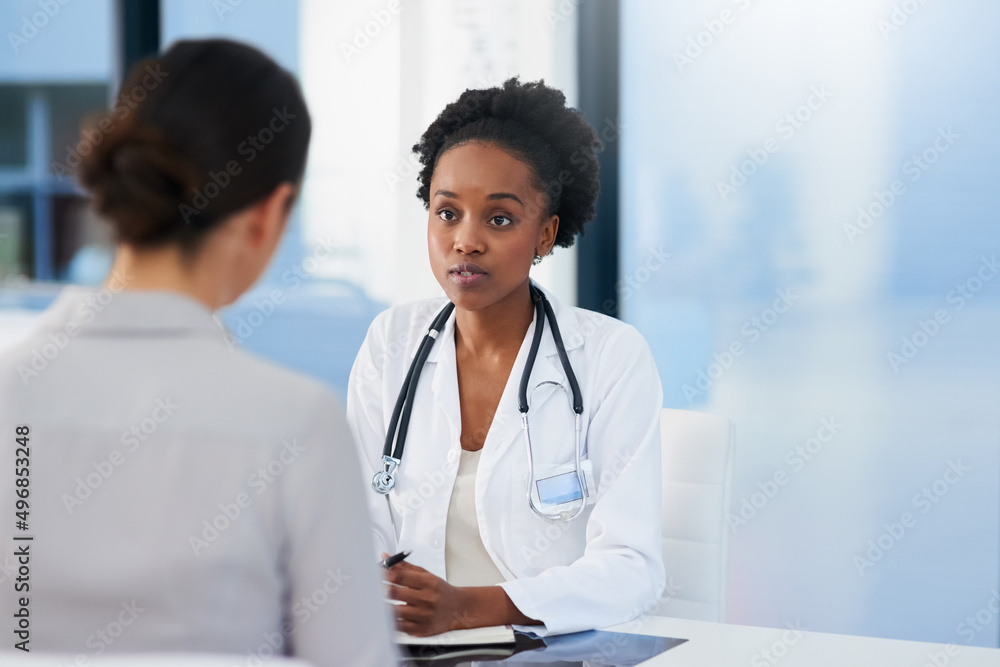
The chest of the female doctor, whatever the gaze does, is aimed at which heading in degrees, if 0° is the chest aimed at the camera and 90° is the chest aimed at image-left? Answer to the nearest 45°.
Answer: approximately 45°

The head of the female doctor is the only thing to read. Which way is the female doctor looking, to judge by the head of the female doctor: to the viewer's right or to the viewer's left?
to the viewer's left
